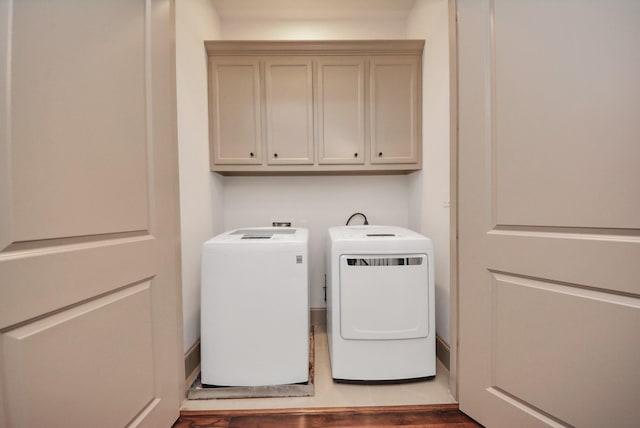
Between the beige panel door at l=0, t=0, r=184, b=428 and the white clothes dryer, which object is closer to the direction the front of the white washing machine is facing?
the beige panel door

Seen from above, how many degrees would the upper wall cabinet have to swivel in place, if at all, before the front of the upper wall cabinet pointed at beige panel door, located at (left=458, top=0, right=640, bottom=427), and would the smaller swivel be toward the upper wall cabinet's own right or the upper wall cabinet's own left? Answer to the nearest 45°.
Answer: approximately 45° to the upper wall cabinet's own left

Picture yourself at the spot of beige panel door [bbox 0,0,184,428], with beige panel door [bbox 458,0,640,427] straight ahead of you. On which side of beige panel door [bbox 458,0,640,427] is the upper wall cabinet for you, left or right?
left

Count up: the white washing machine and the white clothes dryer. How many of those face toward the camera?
2

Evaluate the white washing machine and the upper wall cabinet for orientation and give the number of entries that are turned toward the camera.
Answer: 2

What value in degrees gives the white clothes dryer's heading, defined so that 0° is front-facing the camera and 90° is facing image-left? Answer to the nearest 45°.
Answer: approximately 0°

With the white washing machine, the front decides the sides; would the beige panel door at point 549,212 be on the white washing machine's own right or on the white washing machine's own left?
on the white washing machine's own left

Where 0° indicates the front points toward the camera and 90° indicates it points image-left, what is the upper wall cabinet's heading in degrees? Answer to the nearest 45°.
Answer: approximately 0°

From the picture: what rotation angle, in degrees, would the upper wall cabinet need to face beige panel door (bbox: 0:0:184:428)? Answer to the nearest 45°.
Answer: approximately 45° to its right
